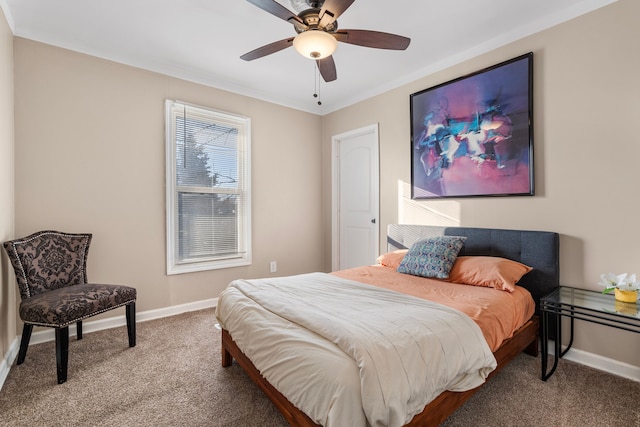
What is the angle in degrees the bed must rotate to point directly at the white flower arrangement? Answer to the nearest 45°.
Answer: approximately 135° to its left

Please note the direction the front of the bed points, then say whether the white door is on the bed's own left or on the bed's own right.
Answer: on the bed's own right

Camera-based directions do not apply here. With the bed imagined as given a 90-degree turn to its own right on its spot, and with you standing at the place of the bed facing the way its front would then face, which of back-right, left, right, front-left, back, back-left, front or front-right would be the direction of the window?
front

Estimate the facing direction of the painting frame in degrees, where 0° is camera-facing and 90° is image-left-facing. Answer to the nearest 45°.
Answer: approximately 45°

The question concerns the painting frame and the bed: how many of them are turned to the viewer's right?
0

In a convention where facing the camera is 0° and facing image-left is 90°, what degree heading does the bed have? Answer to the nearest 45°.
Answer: approximately 45°
